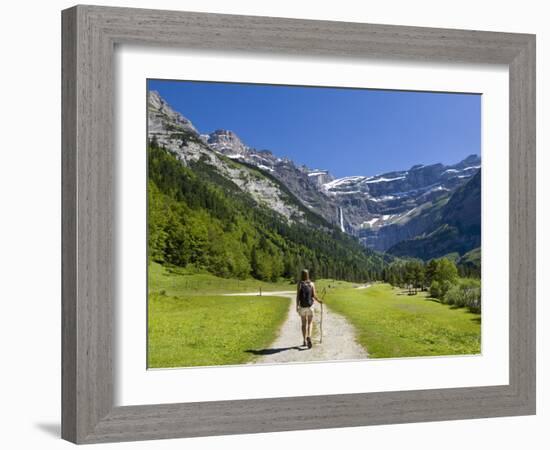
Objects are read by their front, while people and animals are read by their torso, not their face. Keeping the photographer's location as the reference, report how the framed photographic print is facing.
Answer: facing the viewer and to the right of the viewer
